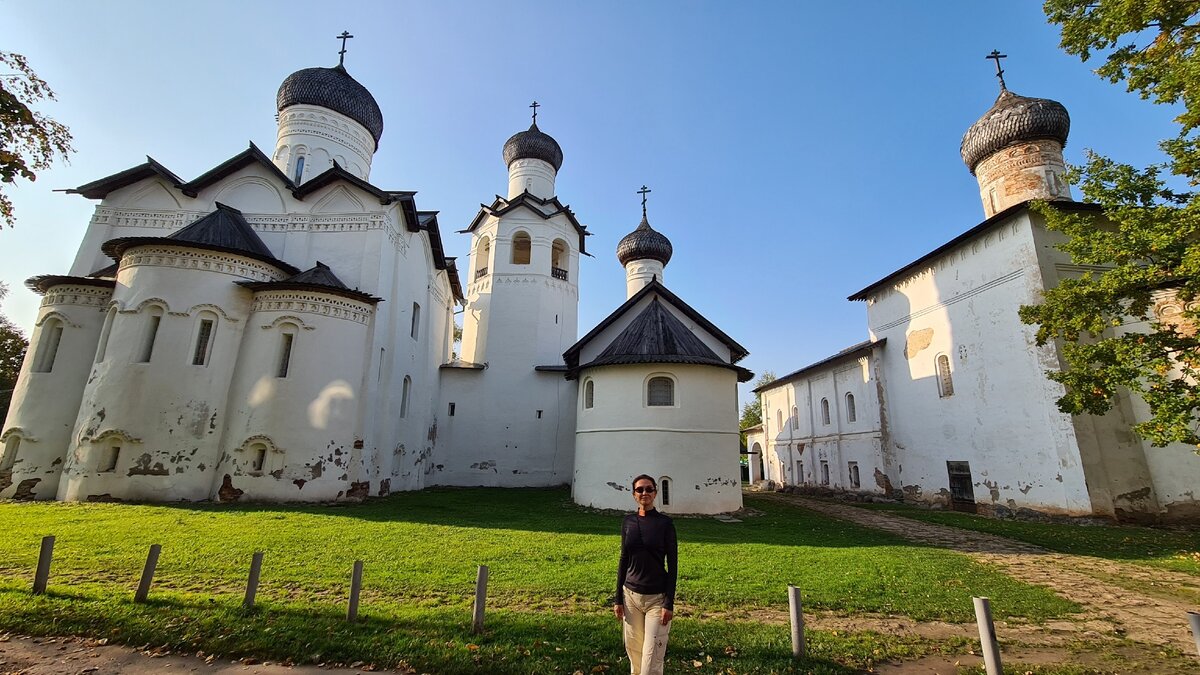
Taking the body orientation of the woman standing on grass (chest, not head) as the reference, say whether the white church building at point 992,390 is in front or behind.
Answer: behind

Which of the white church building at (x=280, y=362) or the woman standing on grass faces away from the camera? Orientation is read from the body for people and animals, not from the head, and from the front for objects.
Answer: the white church building

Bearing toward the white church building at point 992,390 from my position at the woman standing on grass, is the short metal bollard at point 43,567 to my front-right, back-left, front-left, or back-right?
back-left

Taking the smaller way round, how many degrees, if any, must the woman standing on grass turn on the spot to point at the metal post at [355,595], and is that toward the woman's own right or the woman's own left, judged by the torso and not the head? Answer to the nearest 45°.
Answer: approximately 135° to the woman's own right

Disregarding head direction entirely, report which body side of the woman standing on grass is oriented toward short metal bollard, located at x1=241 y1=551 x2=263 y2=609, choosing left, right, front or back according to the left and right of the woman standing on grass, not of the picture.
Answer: right

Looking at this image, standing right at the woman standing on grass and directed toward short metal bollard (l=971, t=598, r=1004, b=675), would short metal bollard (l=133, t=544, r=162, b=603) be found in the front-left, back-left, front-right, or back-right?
back-left

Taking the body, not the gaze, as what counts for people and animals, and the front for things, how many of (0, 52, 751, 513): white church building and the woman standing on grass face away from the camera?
1

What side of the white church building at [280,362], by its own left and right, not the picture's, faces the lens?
back

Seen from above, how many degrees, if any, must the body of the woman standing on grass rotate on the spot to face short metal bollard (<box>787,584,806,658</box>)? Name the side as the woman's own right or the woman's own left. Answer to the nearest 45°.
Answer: approximately 135° to the woman's own left

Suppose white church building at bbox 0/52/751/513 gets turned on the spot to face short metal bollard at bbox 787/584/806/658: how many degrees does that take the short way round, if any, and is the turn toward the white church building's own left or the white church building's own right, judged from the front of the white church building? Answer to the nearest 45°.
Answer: approximately 135° to the white church building's own right

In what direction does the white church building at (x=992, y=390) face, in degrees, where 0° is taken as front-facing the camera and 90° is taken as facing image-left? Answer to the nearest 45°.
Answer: approximately 45°

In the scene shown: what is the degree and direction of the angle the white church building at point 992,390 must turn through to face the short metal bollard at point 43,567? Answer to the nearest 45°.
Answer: approximately 90° to its left

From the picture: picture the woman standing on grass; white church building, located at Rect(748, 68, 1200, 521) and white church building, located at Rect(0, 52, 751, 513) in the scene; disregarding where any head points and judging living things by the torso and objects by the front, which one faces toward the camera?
the woman standing on grass
